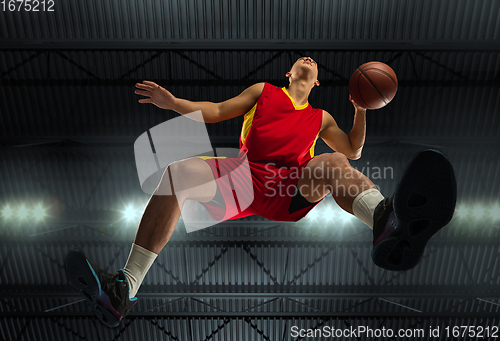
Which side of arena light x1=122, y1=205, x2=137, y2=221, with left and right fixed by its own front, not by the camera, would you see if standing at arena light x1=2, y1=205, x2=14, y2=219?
right

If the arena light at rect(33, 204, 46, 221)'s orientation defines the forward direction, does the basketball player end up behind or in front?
in front

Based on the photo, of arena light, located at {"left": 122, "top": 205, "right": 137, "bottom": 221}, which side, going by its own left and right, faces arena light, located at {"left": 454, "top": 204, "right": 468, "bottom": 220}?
left

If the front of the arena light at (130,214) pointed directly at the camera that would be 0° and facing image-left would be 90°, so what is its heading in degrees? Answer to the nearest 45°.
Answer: approximately 0°
